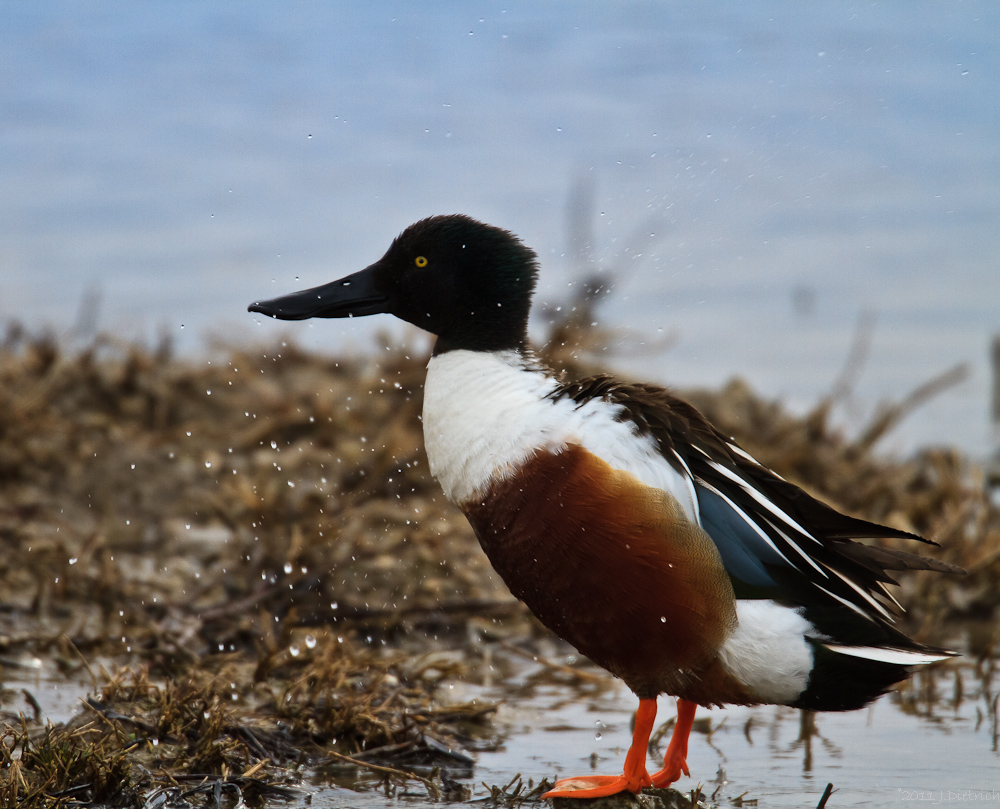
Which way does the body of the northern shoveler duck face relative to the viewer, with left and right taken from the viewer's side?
facing to the left of the viewer
